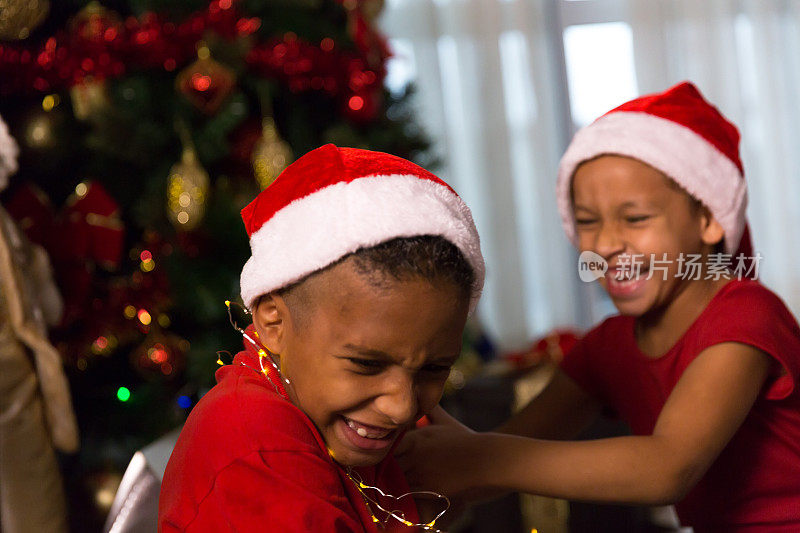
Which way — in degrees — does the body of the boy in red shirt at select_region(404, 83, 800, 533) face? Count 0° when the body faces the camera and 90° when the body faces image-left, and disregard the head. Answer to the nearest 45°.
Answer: approximately 45°

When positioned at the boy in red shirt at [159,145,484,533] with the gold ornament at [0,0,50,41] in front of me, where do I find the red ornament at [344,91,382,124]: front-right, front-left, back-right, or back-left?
front-right

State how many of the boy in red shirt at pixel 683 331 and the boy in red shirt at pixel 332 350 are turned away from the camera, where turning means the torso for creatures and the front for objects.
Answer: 0

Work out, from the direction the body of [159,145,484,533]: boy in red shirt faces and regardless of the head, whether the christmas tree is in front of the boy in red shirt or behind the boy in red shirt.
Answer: behind

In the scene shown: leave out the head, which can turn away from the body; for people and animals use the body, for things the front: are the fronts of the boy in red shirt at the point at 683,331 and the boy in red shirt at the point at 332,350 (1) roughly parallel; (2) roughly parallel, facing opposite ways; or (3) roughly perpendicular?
roughly perpendicular

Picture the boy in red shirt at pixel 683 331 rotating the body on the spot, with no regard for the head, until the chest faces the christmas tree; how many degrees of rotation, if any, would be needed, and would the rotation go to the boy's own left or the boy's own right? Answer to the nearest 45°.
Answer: approximately 90° to the boy's own right

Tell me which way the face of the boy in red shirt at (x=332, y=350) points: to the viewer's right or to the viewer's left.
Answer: to the viewer's right

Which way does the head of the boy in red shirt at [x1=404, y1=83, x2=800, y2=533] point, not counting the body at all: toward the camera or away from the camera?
toward the camera

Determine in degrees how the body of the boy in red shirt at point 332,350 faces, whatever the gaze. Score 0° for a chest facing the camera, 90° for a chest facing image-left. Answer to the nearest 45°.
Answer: approximately 315°

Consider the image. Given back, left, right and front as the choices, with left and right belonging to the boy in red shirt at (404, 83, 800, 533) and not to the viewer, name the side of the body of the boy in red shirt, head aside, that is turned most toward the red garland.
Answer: right

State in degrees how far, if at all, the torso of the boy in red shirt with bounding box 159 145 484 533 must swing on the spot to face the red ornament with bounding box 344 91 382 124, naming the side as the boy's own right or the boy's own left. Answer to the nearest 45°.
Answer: approximately 135° to the boy's own left

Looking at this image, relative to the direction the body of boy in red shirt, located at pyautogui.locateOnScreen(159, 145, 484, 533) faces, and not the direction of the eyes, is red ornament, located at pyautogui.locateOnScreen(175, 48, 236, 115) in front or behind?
behind
